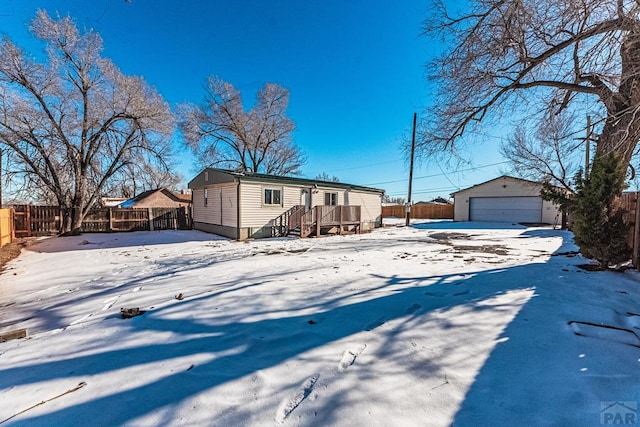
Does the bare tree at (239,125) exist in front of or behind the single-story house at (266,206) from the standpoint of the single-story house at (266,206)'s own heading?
behind

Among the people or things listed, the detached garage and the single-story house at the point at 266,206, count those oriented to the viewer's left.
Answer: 0

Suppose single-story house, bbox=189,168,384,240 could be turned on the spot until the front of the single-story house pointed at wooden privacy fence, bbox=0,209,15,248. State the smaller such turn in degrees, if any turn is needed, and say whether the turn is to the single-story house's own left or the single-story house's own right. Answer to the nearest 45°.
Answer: approximately 135° to the single-story house's own right

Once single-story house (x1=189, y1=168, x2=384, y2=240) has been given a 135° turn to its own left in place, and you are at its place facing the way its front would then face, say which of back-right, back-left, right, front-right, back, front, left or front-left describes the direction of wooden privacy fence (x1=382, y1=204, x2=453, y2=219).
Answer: front-right

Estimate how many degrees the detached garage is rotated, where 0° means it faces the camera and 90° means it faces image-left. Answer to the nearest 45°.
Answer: approximately 0°

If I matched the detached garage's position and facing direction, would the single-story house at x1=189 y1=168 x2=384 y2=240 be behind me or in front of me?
in front

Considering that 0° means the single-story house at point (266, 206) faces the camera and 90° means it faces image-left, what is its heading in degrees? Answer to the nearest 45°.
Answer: approximately 315°

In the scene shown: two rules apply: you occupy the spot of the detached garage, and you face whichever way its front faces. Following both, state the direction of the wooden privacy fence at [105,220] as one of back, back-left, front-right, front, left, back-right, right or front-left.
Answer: front-right

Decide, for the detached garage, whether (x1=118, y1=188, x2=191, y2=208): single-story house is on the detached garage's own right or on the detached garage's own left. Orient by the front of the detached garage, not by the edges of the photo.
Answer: on the detached garage's own right

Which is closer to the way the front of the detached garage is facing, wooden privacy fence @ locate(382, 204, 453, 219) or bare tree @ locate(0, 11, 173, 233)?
the bare tree

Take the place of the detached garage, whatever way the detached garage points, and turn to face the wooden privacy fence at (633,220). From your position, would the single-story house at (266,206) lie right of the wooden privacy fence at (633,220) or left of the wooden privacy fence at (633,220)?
right

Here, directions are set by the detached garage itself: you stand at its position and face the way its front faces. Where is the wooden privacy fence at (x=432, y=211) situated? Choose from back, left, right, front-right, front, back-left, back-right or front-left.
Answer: back-right

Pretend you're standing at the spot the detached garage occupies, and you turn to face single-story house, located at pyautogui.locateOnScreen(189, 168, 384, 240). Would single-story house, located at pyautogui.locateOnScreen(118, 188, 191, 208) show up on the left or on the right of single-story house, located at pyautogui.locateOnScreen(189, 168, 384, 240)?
right
